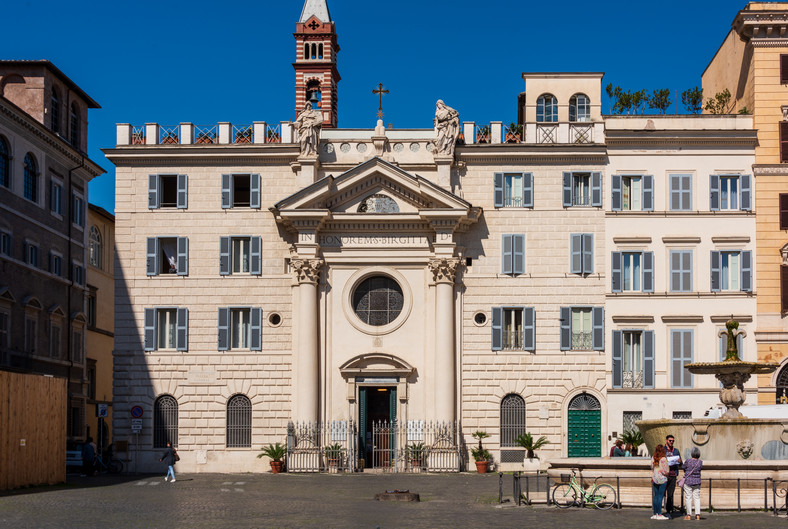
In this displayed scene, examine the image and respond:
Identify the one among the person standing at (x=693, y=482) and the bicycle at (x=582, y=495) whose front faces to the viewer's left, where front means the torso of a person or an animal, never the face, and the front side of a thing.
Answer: the bicycle

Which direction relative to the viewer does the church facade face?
toward the camera

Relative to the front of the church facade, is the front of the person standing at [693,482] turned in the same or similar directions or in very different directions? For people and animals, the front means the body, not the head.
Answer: very different directions

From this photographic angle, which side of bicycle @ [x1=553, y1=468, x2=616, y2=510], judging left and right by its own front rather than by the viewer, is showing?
left

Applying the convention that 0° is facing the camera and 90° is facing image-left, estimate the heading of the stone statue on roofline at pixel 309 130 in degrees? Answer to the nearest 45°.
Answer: approximately 0°

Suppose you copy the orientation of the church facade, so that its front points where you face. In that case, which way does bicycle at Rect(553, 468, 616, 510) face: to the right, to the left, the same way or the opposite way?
to the right

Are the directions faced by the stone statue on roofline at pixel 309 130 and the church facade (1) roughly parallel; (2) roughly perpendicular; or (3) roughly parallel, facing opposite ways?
roughly parallel

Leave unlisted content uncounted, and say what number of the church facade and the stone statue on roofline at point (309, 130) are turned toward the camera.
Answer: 2

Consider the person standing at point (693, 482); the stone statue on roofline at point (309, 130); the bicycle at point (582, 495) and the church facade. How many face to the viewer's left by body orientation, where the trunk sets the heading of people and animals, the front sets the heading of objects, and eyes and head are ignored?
1

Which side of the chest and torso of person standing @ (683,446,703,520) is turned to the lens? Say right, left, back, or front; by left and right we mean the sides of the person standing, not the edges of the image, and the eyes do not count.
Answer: back

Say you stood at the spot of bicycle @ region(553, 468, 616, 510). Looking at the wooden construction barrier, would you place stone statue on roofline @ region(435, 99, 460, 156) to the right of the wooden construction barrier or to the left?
right

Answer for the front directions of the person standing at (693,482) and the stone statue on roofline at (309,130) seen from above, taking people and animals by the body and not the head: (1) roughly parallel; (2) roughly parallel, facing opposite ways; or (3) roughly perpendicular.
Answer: roughly parallel, facing opposite ways

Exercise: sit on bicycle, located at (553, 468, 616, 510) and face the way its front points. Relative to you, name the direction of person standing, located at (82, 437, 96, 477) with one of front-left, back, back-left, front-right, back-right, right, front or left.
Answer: front-right
